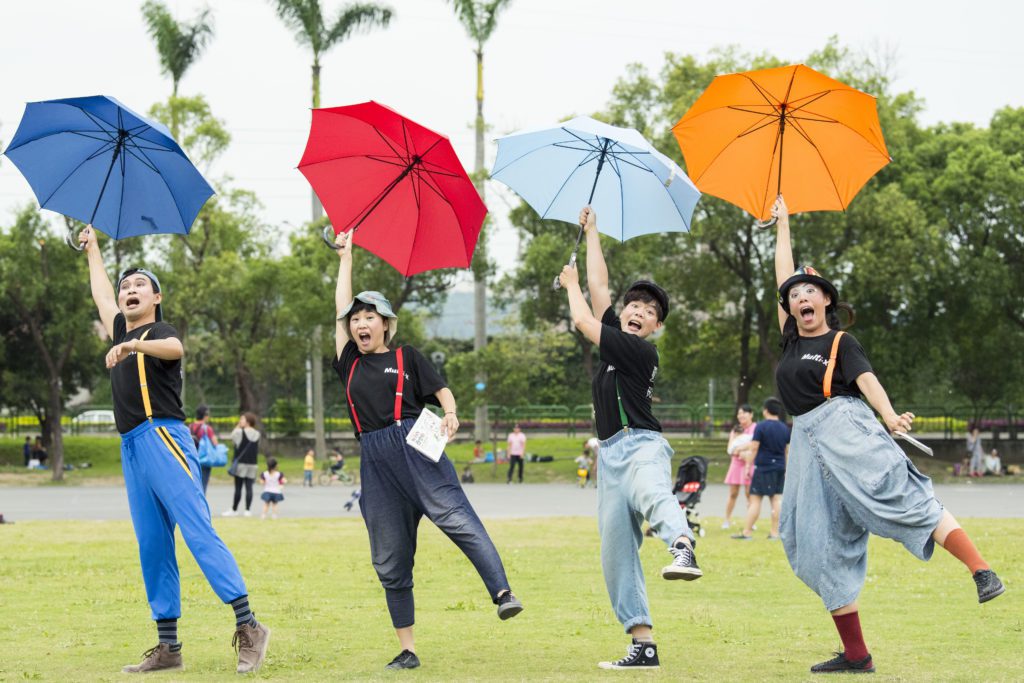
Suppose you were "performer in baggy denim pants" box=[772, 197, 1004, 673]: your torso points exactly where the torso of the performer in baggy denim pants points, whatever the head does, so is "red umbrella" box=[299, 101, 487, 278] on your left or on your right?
on your right

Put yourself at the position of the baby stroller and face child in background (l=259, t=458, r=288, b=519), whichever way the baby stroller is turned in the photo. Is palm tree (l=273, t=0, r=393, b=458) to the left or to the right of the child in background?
right

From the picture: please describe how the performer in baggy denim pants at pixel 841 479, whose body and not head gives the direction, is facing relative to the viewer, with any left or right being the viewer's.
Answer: facing the viewer and to the left of the viewer

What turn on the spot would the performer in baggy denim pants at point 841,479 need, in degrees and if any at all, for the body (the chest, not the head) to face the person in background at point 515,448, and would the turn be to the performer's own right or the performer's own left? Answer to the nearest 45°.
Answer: approximately 135° to the performer's own right

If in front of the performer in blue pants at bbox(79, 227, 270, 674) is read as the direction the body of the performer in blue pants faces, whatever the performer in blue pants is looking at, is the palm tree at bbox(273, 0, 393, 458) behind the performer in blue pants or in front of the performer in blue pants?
behind
